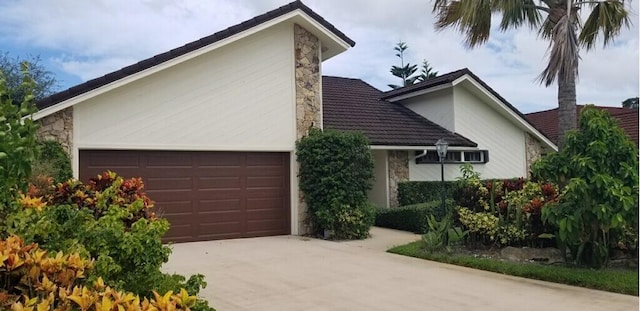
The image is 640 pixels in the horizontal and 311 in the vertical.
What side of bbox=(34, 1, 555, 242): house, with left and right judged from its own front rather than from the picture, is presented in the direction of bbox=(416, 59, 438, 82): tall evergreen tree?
back

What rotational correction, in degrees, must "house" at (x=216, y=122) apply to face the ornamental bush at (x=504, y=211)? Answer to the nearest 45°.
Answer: approximately 45° to its left

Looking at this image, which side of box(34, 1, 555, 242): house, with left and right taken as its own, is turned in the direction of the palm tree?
left

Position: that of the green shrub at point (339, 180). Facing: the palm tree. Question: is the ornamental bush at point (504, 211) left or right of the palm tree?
right

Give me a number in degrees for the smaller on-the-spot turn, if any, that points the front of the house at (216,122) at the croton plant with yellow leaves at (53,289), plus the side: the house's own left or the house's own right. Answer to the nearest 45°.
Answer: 0° — it already faces it

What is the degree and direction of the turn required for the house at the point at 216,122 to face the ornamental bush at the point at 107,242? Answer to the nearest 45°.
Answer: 0° — it already faces it

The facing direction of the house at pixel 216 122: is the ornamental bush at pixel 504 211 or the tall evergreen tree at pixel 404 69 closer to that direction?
the ornamental bush

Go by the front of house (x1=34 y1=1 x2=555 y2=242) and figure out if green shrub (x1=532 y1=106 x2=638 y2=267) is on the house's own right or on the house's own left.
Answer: on the house's own left

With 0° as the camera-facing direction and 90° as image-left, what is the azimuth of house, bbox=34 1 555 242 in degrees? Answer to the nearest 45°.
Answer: approximately 0°

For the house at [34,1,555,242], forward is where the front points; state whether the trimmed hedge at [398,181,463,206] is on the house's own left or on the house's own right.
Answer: on the house's own left
